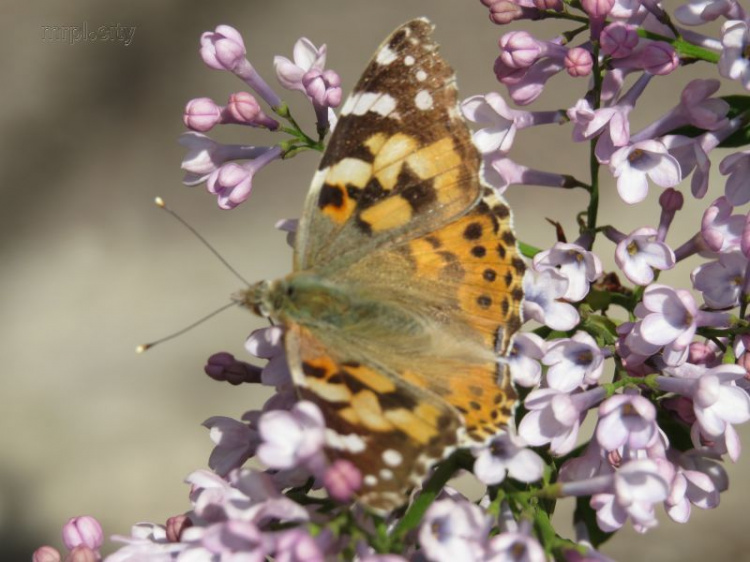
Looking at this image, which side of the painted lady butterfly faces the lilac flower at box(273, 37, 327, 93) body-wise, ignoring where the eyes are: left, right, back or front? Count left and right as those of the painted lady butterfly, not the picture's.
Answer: right

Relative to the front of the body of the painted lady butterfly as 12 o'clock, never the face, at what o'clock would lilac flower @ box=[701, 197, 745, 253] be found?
The lilac flower is roughly at 6 o'clock from the painted lady butterfly.

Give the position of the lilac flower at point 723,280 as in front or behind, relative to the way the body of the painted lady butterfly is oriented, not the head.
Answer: behind

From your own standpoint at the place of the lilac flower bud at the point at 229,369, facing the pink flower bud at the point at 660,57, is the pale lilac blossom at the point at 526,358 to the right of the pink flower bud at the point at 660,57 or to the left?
right

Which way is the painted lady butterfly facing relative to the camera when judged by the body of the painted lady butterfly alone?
to the viewer's left

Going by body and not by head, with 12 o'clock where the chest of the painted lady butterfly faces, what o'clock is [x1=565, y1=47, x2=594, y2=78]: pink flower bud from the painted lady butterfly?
The pink flower bud is roughly at 5 o'clock from the painted lady butterfly.

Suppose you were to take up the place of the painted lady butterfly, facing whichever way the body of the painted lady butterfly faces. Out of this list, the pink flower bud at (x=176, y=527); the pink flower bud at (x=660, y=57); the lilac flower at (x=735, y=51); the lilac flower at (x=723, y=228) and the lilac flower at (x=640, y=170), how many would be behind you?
4

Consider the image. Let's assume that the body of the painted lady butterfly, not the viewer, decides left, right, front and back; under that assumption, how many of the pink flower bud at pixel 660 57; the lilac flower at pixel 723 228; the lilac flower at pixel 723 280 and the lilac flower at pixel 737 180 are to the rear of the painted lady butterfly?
4

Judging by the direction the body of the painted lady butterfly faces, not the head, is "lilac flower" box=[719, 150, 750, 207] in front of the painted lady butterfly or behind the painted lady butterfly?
behind

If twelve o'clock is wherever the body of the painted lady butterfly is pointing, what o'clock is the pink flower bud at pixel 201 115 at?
The pink flower bud is roughly at 12 o'clock from the painted lady butterfly.

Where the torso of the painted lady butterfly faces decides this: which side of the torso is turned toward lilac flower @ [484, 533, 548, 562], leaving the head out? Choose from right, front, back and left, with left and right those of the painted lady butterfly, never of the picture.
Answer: left

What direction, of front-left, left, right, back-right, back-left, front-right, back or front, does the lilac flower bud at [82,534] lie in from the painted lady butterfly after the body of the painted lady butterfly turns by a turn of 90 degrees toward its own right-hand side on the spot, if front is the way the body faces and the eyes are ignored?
left

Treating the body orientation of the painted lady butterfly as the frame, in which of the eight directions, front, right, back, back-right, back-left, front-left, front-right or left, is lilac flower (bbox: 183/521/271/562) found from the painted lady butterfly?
front-left

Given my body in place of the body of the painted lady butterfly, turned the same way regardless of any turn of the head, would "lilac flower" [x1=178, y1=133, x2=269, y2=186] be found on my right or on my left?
on my right
